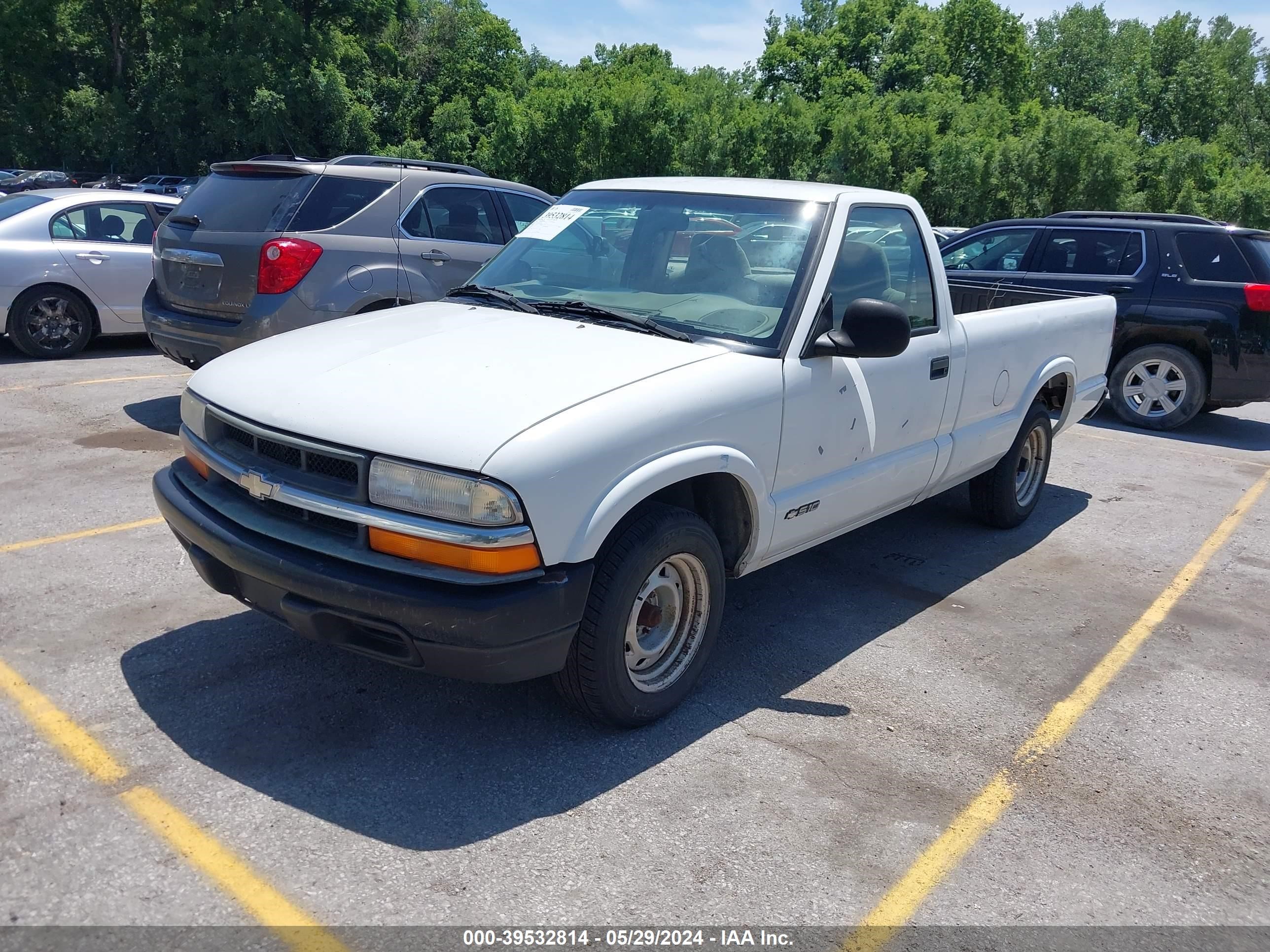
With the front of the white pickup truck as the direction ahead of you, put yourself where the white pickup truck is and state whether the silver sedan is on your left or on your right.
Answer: on your right

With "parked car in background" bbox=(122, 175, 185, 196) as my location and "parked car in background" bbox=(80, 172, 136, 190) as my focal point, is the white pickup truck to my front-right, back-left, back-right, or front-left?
back-left

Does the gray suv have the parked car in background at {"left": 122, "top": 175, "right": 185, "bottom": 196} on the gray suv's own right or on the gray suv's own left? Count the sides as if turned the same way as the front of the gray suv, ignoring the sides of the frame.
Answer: on the gray suv's own left

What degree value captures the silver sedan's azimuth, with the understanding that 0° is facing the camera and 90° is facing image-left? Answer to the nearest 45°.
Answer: approximately 270°

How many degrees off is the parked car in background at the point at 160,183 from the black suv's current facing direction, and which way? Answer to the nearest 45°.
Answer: approximately 45° to its right

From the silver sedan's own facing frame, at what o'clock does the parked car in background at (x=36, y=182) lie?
The parked car in background is roughly at 9 o'clock from the silver sedan.

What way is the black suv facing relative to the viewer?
to the viewer's left

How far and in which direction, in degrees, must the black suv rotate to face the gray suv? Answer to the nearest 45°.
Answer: approximately 45° to its left

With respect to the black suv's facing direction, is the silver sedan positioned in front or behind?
in front

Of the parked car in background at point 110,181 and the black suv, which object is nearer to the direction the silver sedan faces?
the black suv

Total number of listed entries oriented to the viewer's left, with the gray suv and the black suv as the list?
1

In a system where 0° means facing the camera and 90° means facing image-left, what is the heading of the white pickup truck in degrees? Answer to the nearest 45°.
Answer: approximately 45°

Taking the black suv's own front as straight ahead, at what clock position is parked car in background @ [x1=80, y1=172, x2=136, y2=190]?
The parked car in background is roughly at 1 o'clock from the black suv.

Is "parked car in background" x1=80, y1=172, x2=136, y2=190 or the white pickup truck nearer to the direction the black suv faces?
the parked car in background
